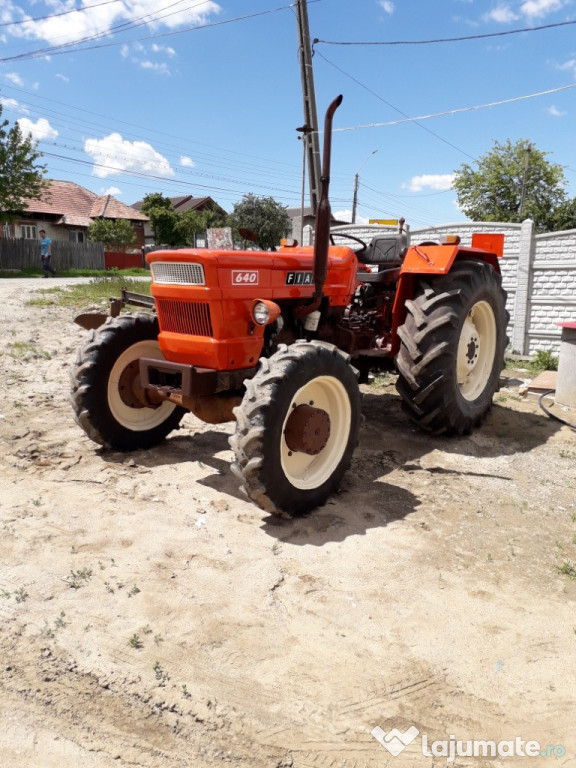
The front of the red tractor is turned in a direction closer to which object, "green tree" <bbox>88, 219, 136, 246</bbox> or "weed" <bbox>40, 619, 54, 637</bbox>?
the weed

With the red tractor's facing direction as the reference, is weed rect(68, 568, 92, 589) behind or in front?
in front

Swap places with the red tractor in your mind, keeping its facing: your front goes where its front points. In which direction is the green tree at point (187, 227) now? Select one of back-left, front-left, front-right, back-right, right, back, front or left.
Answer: back-right

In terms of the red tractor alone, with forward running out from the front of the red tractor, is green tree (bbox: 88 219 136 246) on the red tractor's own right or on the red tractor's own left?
on the red tractor's own right

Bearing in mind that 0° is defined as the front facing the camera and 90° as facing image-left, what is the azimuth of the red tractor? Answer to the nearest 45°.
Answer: approximately 45°

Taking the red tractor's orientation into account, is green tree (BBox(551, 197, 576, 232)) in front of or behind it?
behind

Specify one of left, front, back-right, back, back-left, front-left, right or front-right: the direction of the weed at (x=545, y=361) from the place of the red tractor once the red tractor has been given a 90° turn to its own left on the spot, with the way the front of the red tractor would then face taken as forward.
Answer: left

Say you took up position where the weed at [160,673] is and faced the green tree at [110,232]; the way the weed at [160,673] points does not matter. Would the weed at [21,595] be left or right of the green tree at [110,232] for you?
left

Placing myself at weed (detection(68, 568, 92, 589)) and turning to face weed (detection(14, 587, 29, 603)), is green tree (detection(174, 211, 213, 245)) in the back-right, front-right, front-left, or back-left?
back-right

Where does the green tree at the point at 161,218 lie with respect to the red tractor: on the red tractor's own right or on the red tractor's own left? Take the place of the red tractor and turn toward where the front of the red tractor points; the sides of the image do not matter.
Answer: on the red tractor's own right

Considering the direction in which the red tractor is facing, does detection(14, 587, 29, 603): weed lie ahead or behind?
ahead

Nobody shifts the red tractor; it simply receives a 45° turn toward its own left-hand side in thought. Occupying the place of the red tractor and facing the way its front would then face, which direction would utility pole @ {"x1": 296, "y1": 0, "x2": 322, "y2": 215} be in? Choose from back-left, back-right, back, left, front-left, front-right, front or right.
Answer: back

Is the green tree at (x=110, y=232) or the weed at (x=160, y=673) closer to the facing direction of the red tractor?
the weed

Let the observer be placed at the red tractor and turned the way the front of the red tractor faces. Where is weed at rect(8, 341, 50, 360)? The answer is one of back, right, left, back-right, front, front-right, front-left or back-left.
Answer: right
